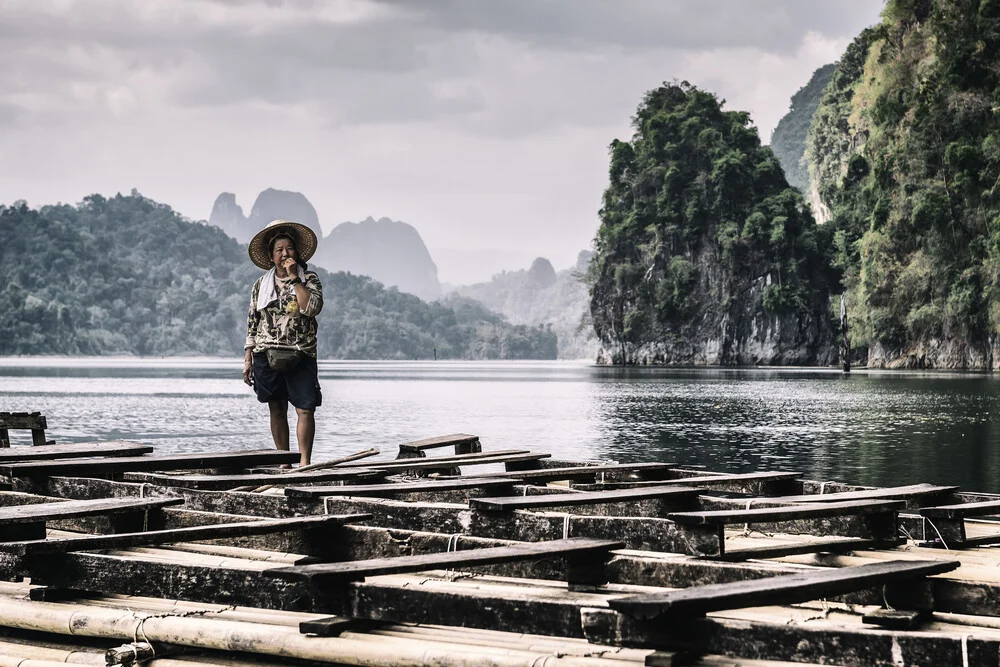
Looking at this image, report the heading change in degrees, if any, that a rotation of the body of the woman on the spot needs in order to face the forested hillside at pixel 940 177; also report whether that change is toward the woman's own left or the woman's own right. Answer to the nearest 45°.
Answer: approximately 135° to the woman's own left

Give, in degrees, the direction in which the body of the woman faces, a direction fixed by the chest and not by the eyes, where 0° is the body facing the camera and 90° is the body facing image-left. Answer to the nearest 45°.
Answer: approximately 0°
